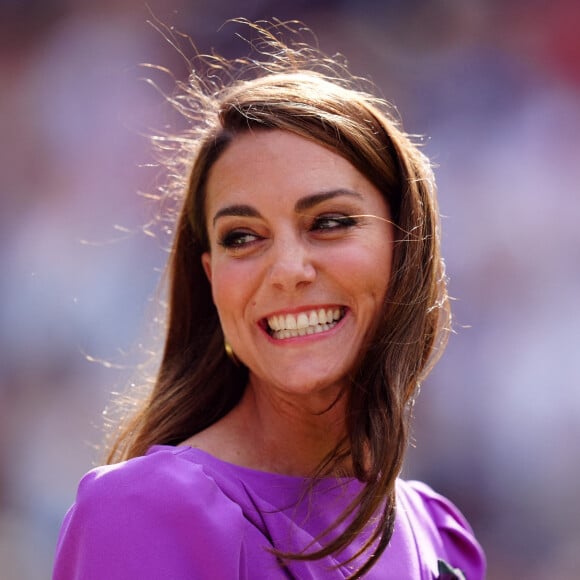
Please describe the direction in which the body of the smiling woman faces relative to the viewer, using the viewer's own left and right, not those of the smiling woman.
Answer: facing the viewer and to the right of the viewer
